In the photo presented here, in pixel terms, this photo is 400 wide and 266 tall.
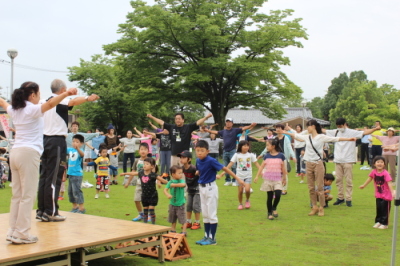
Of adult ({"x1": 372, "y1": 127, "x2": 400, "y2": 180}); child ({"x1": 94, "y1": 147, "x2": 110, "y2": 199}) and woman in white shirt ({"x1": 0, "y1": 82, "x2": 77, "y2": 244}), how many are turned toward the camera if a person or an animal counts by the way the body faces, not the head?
2

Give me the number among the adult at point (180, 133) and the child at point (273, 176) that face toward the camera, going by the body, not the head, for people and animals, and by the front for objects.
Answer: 2

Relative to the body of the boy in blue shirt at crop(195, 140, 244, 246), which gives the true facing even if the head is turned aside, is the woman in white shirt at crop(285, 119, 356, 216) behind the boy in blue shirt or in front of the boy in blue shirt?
behind

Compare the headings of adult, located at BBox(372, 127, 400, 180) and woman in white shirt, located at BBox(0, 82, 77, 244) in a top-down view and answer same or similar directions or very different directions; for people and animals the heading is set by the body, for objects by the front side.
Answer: very different directions

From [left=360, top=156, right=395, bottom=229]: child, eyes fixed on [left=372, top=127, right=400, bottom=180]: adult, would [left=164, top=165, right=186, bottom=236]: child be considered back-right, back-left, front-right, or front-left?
back-left

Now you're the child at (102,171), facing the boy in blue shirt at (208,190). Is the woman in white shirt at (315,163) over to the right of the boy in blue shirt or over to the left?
left

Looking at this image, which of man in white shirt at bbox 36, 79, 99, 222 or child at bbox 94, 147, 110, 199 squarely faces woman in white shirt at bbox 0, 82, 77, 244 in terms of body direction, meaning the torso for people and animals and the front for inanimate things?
the child

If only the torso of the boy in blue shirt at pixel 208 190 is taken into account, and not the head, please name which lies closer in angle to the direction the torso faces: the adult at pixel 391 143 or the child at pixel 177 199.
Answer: the child

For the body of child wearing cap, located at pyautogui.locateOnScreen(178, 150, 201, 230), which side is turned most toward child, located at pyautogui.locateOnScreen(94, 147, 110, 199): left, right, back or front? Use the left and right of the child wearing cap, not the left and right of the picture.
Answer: right

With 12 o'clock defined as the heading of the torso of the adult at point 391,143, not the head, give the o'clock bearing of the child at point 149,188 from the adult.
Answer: The child is roughly at 1 o'clock from the adult.

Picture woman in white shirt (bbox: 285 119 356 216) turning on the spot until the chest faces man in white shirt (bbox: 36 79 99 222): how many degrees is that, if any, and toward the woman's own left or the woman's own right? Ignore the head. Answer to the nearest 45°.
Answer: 0° — they already face them
